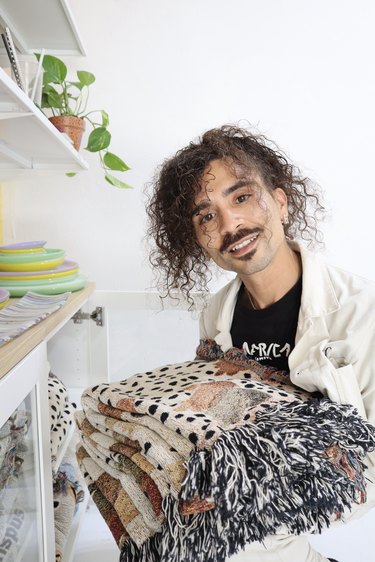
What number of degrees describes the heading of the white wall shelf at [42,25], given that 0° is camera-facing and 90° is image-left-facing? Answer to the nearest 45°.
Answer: approximately 315°

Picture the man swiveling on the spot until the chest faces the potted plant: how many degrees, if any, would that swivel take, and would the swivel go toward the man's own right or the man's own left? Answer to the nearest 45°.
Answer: approximately 90° to the man's own right

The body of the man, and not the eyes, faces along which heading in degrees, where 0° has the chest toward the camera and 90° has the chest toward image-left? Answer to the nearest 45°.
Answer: approximately 45°
